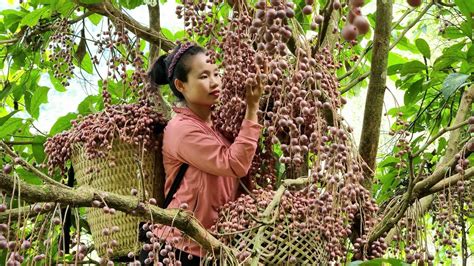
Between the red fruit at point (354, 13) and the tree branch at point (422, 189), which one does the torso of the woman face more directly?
the tree branch

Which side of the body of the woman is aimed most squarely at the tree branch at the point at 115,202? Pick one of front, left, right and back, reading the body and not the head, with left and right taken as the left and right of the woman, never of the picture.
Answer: right

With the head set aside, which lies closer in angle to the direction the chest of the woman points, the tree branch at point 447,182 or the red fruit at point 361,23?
the tree branch

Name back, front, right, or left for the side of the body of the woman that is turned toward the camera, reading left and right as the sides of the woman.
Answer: right

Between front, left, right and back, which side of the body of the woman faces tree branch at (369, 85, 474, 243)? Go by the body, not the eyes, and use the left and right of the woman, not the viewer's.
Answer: front
